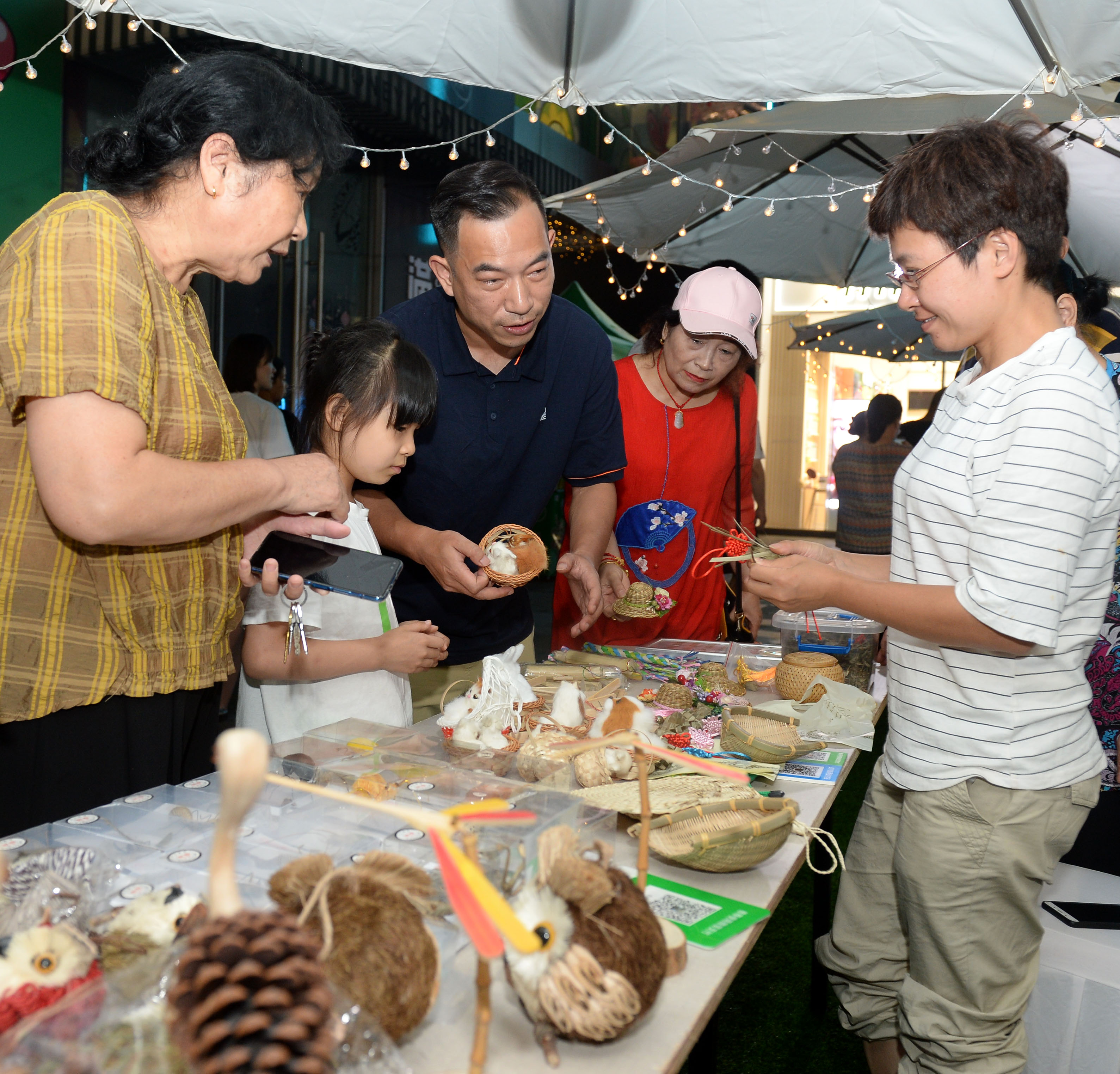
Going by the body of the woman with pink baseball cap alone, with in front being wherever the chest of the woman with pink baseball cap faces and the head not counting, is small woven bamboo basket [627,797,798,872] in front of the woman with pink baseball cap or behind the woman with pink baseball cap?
in front

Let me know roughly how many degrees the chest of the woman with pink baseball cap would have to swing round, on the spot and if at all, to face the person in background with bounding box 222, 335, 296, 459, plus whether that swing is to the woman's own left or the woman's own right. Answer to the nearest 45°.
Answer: approximately 135° to the woman's own right

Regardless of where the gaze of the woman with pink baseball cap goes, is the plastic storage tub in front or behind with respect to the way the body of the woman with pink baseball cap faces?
in front

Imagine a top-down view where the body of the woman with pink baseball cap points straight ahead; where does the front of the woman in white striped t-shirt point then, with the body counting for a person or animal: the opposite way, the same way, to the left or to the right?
to the right

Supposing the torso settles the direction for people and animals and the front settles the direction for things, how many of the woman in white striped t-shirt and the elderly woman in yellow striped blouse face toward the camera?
0

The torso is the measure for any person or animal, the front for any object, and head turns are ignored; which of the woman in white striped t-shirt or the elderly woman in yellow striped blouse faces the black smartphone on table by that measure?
the elderly woman in yellow striped blouse

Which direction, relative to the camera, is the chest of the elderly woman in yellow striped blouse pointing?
to the viewer's right

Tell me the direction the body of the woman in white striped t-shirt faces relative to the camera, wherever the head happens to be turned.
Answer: to the viewer's left

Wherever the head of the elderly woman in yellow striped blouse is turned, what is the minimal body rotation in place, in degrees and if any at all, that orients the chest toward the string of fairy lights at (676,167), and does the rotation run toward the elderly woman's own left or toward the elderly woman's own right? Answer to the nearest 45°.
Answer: approximately 45° to the elderly woman's own left

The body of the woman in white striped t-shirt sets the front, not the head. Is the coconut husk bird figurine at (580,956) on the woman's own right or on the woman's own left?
on the woman's own left

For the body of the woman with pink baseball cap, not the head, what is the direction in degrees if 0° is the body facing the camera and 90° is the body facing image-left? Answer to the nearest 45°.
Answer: approximately 0°

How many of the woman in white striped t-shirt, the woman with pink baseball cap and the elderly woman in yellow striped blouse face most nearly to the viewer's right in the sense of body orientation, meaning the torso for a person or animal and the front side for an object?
1

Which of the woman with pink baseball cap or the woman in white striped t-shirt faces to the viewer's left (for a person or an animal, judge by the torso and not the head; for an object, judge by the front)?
the woman in white striped t-shirt
